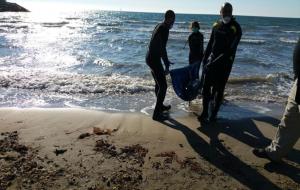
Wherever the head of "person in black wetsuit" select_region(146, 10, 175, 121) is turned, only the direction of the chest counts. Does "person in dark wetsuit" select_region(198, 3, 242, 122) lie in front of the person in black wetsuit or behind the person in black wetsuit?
in front

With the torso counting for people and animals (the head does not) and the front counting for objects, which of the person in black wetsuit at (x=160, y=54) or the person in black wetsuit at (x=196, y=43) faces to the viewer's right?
the person in black wetsuit at (x=160, y=54)

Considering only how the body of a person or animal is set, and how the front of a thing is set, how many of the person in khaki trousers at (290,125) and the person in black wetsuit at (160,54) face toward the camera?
0

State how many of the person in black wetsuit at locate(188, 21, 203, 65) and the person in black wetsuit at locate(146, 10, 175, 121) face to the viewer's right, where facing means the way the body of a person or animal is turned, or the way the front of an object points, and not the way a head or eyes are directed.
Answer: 1

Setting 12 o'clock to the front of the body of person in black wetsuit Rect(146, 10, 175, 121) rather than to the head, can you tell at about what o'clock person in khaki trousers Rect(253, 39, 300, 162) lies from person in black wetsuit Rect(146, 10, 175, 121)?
person in khaki trousers Rect(253, 39, 300, 162) is roughly at 2 o'clock from person in black wetsuit Rect(146, 10, 175, 121).

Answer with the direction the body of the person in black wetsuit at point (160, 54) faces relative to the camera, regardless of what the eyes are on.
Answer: to the viewer's right

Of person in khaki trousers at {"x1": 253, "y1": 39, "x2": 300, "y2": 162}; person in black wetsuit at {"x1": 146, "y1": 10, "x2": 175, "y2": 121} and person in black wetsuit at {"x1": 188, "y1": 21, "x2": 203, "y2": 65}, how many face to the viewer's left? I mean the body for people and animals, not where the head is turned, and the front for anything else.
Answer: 1

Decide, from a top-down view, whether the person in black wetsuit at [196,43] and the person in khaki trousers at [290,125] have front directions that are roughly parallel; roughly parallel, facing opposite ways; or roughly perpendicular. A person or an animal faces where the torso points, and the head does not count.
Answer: roughly perpendicular

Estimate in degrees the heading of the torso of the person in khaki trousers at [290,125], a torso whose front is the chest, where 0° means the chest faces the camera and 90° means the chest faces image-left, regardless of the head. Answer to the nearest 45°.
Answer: approximately 90°

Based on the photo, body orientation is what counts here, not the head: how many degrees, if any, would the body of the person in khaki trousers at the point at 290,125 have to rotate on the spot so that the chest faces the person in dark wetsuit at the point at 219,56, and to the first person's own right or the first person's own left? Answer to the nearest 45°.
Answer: approximately 45° to the first person's own right

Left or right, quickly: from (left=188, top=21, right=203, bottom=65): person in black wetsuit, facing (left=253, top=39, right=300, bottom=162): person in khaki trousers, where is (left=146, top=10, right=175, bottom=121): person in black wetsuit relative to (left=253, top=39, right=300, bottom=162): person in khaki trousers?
right

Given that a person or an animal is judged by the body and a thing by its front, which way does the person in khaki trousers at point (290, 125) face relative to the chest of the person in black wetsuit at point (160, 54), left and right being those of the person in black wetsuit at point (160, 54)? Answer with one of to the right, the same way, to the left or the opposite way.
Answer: the opposite way
